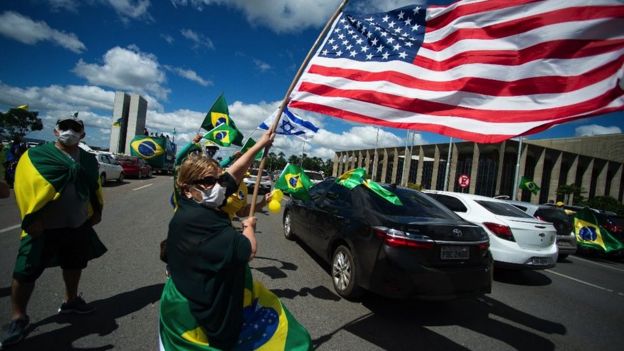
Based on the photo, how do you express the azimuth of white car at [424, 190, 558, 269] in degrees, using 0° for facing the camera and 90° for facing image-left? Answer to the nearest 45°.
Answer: approximately 135°

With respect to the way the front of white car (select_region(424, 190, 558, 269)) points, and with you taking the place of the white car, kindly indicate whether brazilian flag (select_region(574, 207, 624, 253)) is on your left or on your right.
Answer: on your right

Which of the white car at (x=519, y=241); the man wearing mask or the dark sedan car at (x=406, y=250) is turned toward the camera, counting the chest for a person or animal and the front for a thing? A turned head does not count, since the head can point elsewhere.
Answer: the man wearing mask

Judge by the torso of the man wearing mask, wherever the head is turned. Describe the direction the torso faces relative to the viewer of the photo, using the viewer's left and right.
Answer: facing the viewer

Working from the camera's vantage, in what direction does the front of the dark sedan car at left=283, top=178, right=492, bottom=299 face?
facing away from the viewer and to the left of the viewer

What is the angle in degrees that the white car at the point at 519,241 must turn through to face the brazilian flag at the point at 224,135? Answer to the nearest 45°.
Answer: approximately 90° to its left

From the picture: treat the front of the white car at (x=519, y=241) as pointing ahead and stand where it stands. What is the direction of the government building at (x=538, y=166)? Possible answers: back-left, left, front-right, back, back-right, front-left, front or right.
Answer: front-right

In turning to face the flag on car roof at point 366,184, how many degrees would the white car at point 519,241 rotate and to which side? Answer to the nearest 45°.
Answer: approximately 90° to its left

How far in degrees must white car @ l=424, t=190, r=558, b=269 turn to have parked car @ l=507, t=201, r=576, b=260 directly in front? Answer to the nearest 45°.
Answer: approximately 45° to its right

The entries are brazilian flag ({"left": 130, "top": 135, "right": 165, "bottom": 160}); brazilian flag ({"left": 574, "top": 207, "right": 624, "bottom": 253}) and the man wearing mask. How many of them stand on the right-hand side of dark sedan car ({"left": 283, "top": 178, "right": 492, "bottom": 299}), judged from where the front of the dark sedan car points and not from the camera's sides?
1

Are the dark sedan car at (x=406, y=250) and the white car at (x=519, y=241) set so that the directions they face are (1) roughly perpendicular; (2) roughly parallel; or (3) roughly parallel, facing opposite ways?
roughly parallel

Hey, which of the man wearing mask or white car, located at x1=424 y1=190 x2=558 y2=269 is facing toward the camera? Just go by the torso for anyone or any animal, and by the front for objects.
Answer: the man wearing mask

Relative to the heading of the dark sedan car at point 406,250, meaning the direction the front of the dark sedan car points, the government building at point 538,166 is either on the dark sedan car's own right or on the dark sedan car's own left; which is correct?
on the dark sedan car's own right

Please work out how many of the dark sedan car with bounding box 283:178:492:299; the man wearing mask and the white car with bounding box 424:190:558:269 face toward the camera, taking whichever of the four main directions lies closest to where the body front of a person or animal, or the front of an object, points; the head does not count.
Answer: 1

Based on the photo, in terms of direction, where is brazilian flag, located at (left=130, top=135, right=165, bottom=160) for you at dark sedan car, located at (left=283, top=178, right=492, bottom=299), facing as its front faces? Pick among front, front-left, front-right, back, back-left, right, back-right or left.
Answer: front-left

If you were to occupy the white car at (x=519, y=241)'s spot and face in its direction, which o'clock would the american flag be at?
The american flag is roughly at 8 o'clock from the white car.

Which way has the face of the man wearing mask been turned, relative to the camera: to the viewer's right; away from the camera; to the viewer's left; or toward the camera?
toward the camera
